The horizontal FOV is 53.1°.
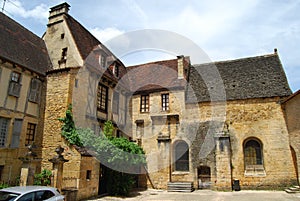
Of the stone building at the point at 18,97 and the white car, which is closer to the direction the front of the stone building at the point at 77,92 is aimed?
the white car

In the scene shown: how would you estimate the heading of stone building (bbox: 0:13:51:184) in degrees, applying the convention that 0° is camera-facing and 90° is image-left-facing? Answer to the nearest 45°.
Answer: approximately 315°

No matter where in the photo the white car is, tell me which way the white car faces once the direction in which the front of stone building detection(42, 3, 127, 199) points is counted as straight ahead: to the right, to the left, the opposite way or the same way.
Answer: to the right

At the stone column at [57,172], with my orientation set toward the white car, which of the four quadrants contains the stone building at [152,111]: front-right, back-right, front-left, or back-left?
back-left

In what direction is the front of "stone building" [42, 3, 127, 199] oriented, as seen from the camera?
facing the viewer and to the right of the viewer

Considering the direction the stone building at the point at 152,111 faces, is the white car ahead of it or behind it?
ahead

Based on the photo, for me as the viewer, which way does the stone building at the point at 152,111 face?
facing the viewer

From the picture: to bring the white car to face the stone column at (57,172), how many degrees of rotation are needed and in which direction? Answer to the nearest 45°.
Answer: approximately 135° to its right
